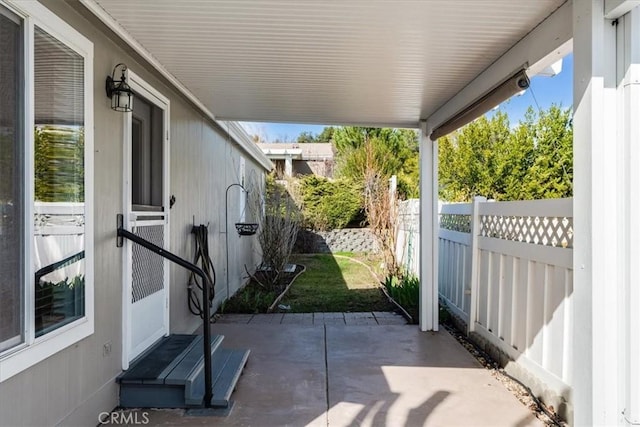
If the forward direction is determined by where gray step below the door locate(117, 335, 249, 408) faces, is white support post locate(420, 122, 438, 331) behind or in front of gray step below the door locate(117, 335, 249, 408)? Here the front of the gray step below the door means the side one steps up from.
in front

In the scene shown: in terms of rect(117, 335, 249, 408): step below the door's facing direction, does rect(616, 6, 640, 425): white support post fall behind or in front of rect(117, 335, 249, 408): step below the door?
in front

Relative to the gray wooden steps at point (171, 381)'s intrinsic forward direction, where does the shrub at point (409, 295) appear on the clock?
The shrub is roughly at 11 o'clock from the gray wooden steps.

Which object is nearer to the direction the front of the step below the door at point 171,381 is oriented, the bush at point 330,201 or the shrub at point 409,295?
the shrub

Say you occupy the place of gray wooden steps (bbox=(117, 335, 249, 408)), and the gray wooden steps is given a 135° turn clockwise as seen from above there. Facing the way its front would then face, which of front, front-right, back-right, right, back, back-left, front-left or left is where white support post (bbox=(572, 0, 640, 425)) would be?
left

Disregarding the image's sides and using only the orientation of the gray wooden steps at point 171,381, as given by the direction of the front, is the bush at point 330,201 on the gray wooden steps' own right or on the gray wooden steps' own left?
on the gray wooden steps' own left

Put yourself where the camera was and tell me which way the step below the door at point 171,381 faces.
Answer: facing to the right of the viewer

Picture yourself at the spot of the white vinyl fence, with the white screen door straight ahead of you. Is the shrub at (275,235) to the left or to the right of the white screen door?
right
